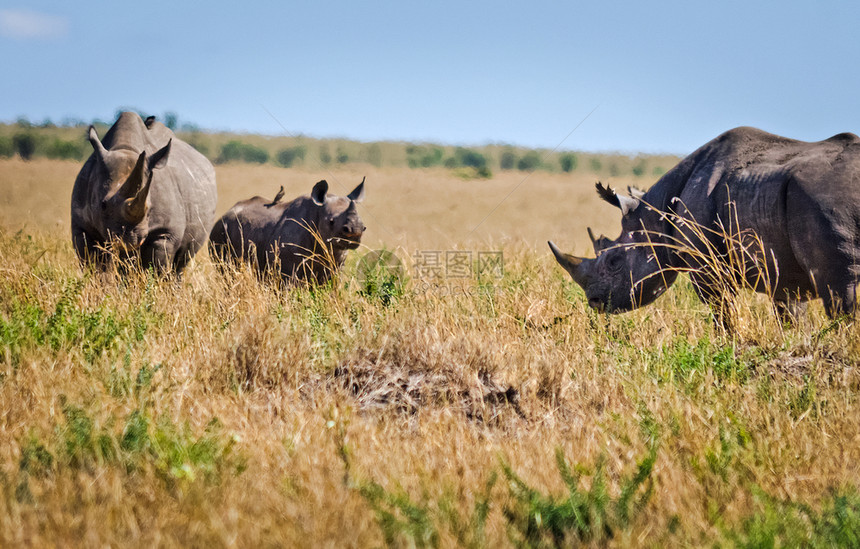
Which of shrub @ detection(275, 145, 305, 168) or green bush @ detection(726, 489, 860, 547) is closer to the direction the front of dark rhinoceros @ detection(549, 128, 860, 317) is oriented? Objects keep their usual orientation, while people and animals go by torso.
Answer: the shrub

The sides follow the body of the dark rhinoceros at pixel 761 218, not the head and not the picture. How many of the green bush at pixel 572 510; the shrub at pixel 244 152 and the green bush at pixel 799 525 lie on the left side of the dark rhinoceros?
2

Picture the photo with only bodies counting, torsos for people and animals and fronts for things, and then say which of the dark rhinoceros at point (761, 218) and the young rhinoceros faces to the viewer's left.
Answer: the dark rhinoceros

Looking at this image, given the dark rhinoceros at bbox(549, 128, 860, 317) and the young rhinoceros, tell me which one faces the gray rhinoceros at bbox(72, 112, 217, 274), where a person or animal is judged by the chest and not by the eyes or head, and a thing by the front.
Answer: the dark rhinoceros

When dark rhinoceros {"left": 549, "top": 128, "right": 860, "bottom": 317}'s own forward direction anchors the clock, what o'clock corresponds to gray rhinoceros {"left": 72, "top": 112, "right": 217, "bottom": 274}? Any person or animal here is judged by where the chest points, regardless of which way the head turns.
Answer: The gray rhinoceros is roughly at 12 o'clock from the dark rhinoceros.

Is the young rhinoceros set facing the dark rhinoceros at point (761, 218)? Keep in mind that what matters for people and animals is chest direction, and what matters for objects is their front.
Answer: yes

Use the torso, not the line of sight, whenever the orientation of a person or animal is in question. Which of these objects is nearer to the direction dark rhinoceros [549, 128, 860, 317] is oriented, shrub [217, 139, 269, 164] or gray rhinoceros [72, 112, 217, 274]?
the gray rhinoceros

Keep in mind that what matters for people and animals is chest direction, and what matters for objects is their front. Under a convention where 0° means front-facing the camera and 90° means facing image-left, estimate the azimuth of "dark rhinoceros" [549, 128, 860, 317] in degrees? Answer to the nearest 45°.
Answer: approximately 90°

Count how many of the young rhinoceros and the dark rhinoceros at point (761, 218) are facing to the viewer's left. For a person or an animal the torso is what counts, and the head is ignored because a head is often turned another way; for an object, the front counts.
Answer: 1

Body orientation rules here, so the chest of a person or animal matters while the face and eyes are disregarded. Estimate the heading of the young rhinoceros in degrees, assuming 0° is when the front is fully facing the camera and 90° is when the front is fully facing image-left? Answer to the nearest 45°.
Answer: approximately 315°

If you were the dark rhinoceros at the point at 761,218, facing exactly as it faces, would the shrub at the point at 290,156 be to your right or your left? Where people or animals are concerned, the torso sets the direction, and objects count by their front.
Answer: on your right

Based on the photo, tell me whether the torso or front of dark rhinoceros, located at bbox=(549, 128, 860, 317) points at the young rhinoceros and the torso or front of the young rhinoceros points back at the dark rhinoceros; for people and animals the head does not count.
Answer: yes

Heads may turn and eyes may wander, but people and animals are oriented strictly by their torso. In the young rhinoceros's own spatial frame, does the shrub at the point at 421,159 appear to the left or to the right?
on its left

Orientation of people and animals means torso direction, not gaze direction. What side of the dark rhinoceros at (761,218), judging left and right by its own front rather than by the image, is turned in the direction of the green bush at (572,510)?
left
